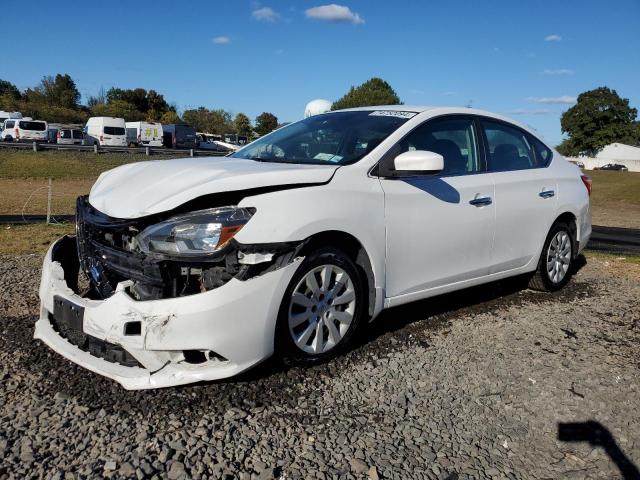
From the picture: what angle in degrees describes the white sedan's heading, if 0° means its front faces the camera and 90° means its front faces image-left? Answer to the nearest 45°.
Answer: approximately 45°

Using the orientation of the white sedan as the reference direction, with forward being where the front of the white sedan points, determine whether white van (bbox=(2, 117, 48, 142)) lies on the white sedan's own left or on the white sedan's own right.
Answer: on the white sedan's own right

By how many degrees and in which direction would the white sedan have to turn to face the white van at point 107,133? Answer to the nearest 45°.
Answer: approximately 135° to its right
